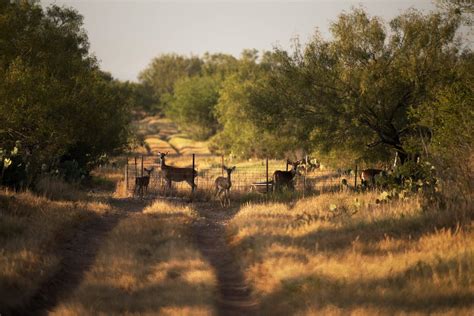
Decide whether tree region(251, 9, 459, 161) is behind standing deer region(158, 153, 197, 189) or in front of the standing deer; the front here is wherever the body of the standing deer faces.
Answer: behind

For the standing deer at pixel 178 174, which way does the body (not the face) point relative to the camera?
to the viewer's left

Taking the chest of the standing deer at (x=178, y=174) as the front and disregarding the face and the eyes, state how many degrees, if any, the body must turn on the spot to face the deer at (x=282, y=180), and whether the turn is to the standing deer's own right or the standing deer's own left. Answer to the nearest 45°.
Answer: approximately 180°

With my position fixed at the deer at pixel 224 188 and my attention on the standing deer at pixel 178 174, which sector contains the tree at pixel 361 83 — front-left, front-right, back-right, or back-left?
front-right

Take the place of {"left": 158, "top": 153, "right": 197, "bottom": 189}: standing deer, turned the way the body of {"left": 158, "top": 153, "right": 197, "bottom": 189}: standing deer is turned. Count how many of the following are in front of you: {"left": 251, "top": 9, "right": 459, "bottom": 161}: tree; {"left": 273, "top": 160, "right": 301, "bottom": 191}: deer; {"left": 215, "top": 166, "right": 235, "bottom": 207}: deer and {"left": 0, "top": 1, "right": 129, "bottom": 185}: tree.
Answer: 1

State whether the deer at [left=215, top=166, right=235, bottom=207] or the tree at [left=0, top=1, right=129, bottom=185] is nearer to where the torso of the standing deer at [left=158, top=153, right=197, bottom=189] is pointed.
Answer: the tree

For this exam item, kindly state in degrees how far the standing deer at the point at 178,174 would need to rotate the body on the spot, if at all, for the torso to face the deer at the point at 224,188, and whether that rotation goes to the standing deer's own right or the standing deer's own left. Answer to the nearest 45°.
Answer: approximately 135° to the standing deer's own left

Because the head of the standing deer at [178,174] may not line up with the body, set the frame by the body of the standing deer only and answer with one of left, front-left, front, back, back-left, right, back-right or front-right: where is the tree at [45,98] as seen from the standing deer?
front

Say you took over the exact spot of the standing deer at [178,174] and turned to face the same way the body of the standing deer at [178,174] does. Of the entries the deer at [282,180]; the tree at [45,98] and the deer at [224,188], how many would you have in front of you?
1
